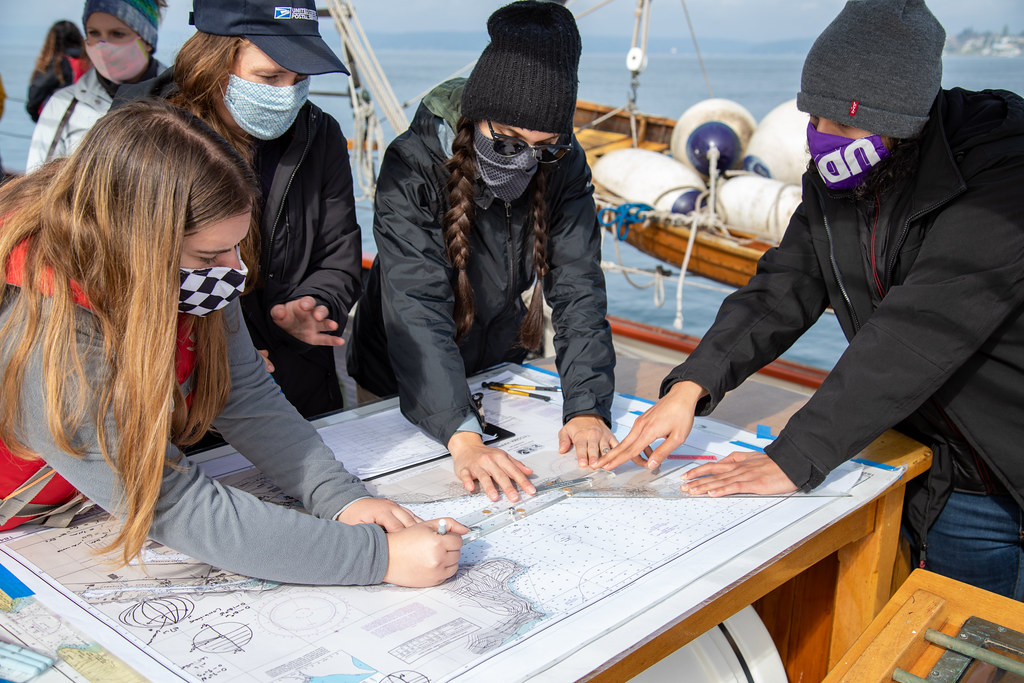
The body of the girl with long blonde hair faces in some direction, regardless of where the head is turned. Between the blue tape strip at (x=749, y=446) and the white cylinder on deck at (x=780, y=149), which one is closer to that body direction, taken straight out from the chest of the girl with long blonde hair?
the blue tape strip

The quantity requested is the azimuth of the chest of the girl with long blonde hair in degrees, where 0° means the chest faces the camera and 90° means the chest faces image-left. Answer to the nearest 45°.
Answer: approximately 270°

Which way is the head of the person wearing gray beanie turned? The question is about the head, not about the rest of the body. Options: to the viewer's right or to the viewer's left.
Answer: to the viewer's left

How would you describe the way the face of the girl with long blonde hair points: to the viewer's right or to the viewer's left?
to the viewer's right

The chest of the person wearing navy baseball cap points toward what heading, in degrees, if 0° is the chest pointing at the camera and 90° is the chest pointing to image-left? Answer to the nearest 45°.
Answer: approximately 315°

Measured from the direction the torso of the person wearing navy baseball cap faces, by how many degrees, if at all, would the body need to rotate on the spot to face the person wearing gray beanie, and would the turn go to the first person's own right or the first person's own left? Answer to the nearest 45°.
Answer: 0° — they already face them

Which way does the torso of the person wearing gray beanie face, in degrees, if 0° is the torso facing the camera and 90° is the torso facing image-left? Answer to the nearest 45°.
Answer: approximately 45°

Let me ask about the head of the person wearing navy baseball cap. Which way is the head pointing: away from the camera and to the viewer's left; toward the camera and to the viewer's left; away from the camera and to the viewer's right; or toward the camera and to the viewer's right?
toward the camera and to the viewer's right

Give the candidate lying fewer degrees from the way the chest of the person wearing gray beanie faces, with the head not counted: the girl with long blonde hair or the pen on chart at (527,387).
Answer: the girl with long blonde hair

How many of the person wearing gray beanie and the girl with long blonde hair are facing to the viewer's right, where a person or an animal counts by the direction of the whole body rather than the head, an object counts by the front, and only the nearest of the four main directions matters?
1

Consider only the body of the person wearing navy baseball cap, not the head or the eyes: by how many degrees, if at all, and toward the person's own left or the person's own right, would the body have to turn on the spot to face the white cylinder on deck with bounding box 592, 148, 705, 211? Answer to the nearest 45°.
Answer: approximately 90° to the person's own left

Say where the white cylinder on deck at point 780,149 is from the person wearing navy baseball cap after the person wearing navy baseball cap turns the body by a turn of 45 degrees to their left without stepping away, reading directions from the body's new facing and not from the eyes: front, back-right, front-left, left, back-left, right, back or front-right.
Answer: front-left
